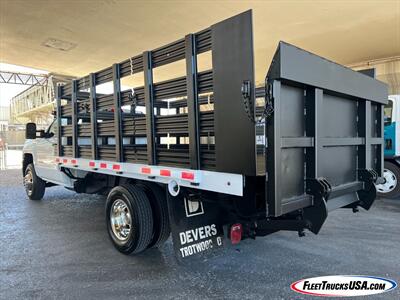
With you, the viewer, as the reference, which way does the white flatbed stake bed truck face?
facing away from the viewer and to the left of the viewer

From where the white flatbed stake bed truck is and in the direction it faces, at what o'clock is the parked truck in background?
The parked truck in background is roughly at 3 o'clock from the white flatbed stake bed truck.
